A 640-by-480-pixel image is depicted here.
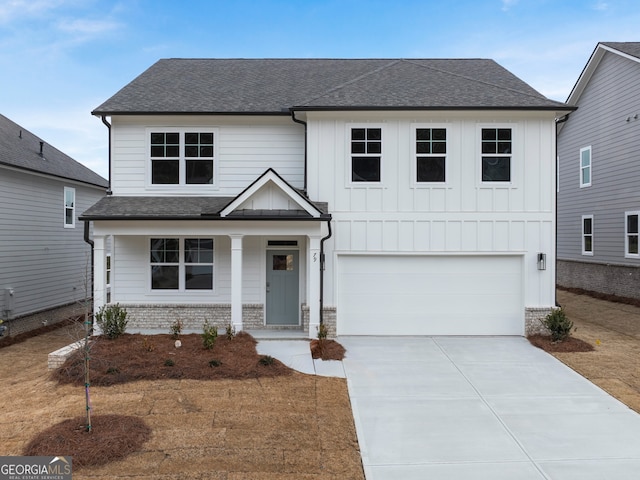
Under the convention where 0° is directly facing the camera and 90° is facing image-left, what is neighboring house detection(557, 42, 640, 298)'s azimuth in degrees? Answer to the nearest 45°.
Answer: approximately 315°

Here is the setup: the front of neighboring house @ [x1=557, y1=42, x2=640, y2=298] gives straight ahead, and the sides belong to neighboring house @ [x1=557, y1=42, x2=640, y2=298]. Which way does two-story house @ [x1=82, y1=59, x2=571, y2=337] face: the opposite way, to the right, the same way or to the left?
the same way

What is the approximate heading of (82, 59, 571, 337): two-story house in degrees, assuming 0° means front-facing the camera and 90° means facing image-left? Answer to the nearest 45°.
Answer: approximately 0°

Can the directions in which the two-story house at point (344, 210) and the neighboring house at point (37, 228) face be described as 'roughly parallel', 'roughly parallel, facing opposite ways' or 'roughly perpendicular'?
roughly parallel

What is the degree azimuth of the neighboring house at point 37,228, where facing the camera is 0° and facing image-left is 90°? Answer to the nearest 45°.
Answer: approximately 45°

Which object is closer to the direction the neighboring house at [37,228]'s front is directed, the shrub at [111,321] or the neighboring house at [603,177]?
the shrub

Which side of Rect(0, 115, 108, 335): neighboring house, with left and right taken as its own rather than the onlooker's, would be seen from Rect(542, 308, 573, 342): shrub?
left

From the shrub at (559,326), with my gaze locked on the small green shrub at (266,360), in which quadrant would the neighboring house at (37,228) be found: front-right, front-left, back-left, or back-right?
front-right

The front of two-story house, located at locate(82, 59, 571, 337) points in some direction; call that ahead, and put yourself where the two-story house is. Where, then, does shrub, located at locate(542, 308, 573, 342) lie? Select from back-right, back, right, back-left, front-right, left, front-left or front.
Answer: left

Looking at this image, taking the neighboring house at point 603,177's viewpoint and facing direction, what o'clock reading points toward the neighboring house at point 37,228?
the neighboring house at point 37,228 is roughly at 3 o'clock from the neighboring house at point 603,177.

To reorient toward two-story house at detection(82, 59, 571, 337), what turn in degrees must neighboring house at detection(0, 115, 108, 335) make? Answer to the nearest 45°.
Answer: approximately 90° to its left

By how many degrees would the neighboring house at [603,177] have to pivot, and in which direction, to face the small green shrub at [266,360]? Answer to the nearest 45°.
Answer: approximately 45° to its right

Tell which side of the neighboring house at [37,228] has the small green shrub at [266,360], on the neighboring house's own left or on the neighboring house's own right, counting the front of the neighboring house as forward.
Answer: on the neighboring house's own left

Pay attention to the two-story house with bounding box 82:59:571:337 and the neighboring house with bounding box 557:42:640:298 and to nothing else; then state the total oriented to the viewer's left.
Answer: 0

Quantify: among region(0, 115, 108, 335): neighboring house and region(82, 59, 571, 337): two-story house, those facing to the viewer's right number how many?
0
